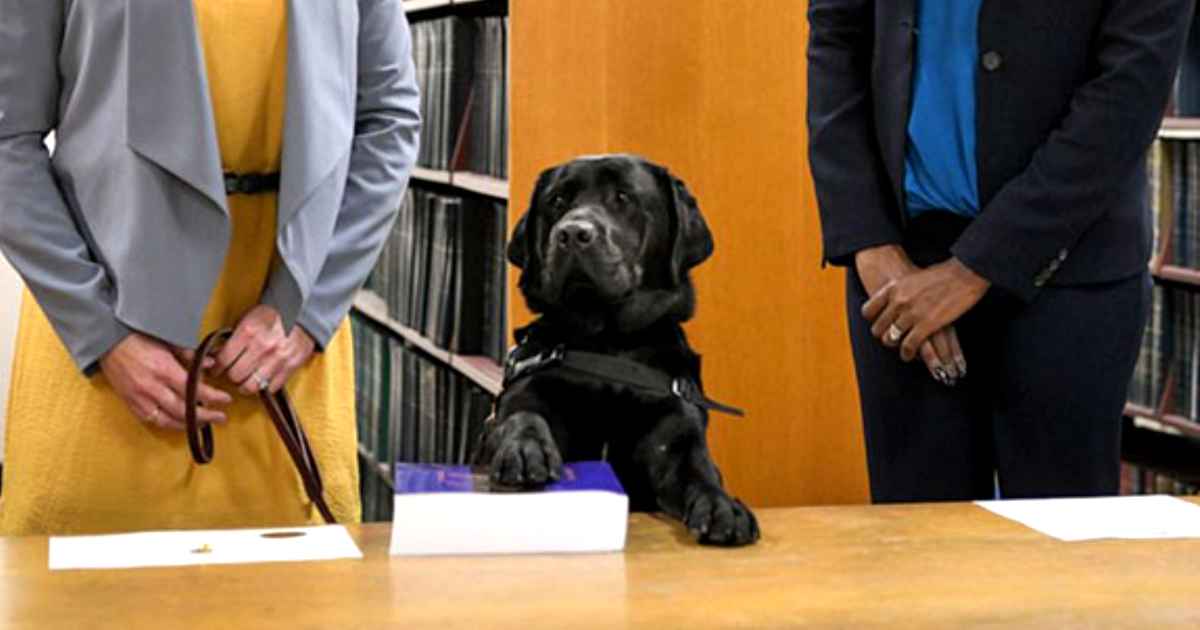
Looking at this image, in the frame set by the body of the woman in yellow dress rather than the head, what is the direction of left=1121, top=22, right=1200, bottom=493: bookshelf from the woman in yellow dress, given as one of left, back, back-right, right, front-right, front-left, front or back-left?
back-left

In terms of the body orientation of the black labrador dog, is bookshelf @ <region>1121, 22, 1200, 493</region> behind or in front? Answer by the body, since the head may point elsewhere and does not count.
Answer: behind

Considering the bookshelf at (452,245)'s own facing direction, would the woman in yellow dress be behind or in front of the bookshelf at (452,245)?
in front

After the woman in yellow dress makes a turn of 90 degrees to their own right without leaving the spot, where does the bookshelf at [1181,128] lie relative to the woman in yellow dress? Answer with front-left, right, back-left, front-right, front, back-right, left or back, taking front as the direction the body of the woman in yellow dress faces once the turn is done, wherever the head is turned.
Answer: back-right

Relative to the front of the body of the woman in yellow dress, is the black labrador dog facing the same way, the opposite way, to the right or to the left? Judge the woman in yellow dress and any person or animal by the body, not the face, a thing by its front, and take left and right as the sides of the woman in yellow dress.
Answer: the same way

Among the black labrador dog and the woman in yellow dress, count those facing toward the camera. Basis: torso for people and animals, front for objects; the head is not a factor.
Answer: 2

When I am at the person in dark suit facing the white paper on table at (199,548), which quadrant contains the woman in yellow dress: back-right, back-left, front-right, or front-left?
front-right

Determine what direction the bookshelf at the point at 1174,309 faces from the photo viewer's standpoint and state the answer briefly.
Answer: facing the viewer and to the left of the viewer

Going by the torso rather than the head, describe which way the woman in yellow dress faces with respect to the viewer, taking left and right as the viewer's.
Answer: facing the viewer

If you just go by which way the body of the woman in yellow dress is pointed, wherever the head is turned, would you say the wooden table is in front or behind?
in front

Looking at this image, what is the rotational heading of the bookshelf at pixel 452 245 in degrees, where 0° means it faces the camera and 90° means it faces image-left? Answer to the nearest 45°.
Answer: approximately 45°

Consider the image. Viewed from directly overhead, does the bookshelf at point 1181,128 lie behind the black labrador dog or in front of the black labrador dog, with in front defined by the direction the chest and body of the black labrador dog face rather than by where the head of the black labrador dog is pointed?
behind
